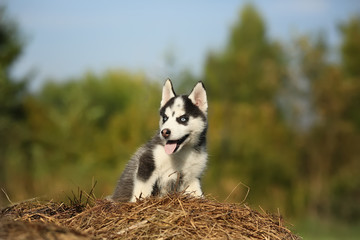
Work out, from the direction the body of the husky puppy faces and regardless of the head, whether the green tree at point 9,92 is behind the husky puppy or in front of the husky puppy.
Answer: behind

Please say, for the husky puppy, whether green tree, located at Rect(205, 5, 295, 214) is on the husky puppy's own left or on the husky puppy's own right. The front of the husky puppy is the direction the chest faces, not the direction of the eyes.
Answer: on the husky puppy's own left

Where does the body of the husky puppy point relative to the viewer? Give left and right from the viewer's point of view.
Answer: facing the viewer and to the right of the viewer
